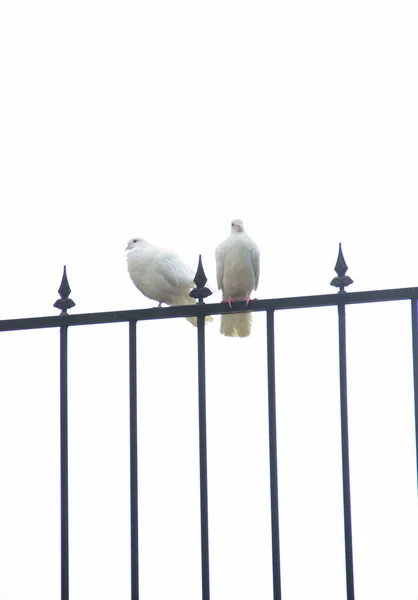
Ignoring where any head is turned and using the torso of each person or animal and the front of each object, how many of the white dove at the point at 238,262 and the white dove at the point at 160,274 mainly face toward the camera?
1

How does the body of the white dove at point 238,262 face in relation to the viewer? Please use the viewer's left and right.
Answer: facing the viewer

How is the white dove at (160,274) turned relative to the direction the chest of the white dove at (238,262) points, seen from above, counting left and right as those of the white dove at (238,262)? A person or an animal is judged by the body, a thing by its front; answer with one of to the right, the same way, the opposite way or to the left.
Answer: to the right

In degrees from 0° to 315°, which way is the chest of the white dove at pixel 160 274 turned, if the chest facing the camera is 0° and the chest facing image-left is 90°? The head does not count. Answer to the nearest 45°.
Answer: approximately 90°
